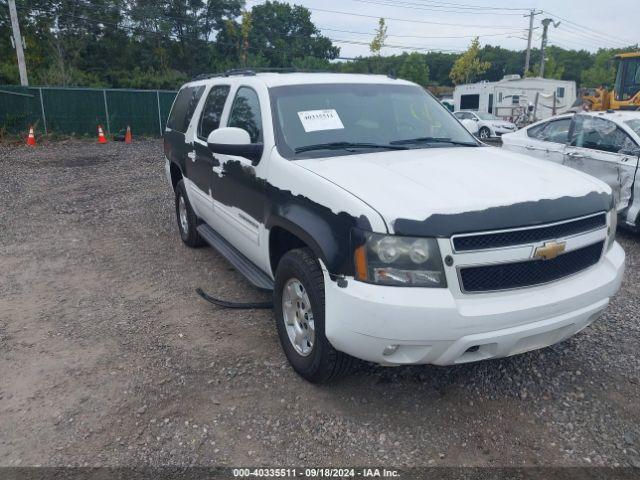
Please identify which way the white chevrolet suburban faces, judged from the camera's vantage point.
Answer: facing the viewer and to the right of the viewer

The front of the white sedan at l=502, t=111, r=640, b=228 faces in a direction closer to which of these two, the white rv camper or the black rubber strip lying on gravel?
the black rubber strip lying on gravel

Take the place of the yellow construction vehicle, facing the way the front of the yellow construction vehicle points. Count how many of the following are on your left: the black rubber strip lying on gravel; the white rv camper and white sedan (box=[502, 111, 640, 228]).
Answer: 2

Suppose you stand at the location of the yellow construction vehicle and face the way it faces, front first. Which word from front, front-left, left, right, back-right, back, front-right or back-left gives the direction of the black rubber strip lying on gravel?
left

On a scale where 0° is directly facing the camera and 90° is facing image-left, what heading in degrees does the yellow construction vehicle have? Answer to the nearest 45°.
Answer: approximately 90°

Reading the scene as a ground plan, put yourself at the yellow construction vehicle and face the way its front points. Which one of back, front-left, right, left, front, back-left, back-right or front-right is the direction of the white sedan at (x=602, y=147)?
left

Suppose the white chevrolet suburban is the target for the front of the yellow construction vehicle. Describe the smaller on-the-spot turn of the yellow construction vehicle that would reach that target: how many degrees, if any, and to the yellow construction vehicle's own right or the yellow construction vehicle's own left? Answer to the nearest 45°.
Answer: approximately 90° to the yellow construction vehicle's own left

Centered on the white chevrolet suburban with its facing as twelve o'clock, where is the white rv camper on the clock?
The white rv camper is roughly at 8 o'clock from the white chevrolet suburban.

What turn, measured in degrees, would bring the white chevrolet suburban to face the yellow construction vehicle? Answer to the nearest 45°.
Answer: approximately 90° to its left
